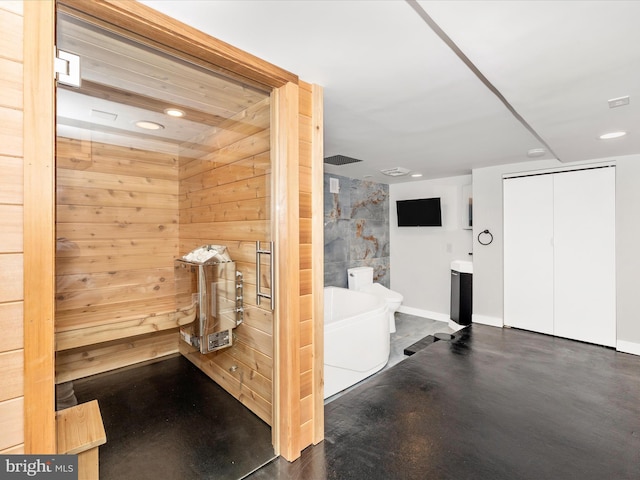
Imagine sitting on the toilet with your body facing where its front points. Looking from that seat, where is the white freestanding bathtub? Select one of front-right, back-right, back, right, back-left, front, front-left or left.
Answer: front-right

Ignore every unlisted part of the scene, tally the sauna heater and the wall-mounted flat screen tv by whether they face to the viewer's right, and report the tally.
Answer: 0

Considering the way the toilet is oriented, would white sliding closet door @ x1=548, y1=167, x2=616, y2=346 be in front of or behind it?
in front

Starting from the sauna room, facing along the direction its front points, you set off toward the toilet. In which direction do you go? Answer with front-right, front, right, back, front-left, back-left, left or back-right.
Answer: left

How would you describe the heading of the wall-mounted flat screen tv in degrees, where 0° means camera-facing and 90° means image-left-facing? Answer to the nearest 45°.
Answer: approximately 45°

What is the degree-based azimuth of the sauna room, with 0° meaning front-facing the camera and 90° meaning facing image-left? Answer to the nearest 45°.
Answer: approximately 315°

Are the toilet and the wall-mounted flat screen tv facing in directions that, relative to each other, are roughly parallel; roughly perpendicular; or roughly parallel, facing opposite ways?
roughly perpendicular
